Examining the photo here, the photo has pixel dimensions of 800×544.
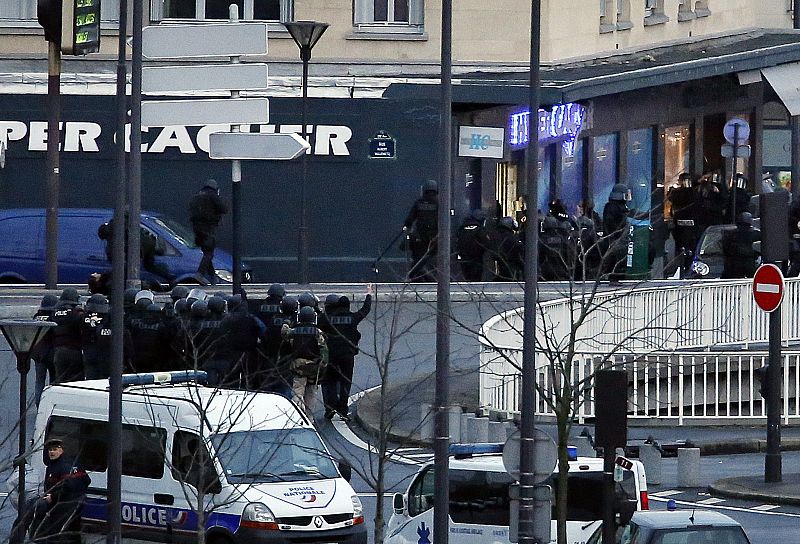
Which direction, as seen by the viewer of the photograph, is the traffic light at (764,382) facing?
facing to the left of the viewer

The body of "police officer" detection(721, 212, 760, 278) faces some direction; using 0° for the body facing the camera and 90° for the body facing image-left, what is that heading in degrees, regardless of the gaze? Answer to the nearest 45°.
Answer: approximately 180°

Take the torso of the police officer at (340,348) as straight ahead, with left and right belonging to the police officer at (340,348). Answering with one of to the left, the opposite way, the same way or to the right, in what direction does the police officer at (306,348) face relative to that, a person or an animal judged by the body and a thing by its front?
the same way

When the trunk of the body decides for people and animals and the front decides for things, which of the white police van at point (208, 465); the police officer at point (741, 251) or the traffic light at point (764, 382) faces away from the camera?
the police officer

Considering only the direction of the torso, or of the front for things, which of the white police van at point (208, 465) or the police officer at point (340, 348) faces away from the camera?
the police officer

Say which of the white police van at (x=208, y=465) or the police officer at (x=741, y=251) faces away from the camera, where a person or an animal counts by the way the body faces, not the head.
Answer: the police officer

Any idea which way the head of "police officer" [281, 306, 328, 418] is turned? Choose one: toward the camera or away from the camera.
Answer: away from the camera

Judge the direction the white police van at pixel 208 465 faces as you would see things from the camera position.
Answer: facing the viewer and to the right of the viewer
